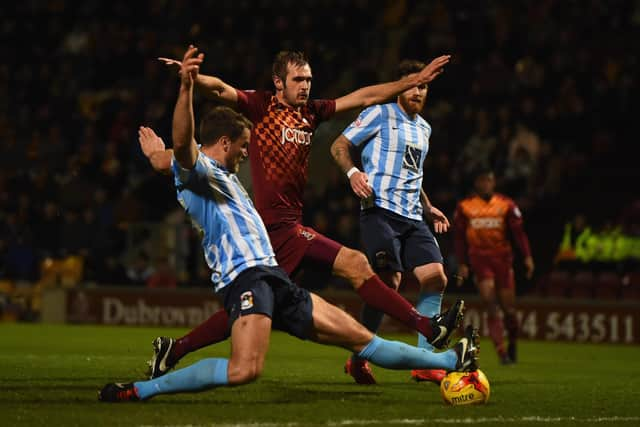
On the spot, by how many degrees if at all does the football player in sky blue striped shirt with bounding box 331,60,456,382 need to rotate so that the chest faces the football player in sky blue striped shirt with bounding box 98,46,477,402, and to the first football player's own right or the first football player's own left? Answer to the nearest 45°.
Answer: approximately 45° to the first football player's own right

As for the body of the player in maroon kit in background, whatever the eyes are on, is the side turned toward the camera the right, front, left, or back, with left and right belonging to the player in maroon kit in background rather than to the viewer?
front

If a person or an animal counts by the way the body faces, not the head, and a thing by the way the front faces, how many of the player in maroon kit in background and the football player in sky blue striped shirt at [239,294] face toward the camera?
1

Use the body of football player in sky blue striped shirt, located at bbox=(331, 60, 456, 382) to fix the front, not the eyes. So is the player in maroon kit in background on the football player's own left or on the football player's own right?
on the football player's own left

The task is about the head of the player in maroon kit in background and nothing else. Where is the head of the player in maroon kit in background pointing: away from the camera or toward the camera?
toward the camera

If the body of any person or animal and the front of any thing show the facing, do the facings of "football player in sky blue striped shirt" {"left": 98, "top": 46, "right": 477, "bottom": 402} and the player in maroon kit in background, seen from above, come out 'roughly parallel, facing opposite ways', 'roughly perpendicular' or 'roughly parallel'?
roughly perpendicular

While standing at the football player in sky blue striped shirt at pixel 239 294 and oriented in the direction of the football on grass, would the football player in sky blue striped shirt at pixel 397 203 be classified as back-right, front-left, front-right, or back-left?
front-left

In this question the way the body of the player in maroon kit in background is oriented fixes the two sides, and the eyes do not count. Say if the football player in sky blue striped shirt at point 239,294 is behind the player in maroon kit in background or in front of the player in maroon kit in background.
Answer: in front

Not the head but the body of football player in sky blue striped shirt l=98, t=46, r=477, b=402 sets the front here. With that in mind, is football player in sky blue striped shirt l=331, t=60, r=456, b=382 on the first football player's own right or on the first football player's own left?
on the first football player's own left

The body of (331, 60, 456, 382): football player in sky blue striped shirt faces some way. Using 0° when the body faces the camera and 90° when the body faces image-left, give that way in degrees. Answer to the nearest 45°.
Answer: approximately 315°

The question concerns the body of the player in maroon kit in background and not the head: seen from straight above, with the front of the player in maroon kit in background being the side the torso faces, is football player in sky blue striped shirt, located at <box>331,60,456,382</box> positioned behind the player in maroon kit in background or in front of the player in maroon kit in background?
in front

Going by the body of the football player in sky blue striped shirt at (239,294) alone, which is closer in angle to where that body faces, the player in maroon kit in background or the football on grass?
the football on grass

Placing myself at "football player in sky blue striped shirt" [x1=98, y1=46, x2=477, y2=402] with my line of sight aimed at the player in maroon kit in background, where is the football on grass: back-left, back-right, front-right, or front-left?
front-right

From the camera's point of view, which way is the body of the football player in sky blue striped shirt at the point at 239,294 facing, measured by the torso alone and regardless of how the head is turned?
to the viewer's right
